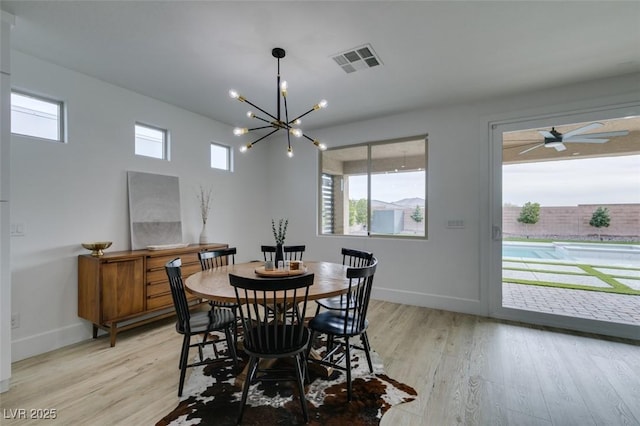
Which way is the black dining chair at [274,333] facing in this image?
away from the camera

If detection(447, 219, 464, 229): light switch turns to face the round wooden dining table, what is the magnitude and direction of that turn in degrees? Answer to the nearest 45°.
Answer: approximately 45° to its right

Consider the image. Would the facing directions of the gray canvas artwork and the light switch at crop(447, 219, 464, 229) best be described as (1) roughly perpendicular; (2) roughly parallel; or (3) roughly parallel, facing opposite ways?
roughly perpendicular

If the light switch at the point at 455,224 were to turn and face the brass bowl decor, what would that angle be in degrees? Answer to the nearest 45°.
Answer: approximately 45° to its right

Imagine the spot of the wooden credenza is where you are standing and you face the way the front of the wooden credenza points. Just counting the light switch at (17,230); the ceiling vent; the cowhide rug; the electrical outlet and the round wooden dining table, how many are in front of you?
3

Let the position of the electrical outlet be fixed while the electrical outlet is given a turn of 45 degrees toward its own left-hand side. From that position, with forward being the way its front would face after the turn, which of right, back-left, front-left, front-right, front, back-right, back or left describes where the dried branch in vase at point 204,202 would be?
front-left

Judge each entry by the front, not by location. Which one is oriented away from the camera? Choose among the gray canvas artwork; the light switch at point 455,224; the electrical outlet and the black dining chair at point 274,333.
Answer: the black dining chair

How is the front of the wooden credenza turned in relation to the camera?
facing the viewer and to the right of the viewer

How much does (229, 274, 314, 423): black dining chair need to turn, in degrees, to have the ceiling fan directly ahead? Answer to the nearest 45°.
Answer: approximately 90° to its right

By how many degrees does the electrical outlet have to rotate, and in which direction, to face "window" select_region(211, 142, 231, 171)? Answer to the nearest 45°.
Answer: approximately 90° to its left

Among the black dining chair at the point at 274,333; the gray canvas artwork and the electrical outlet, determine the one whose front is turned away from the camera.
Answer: the black dining chair
